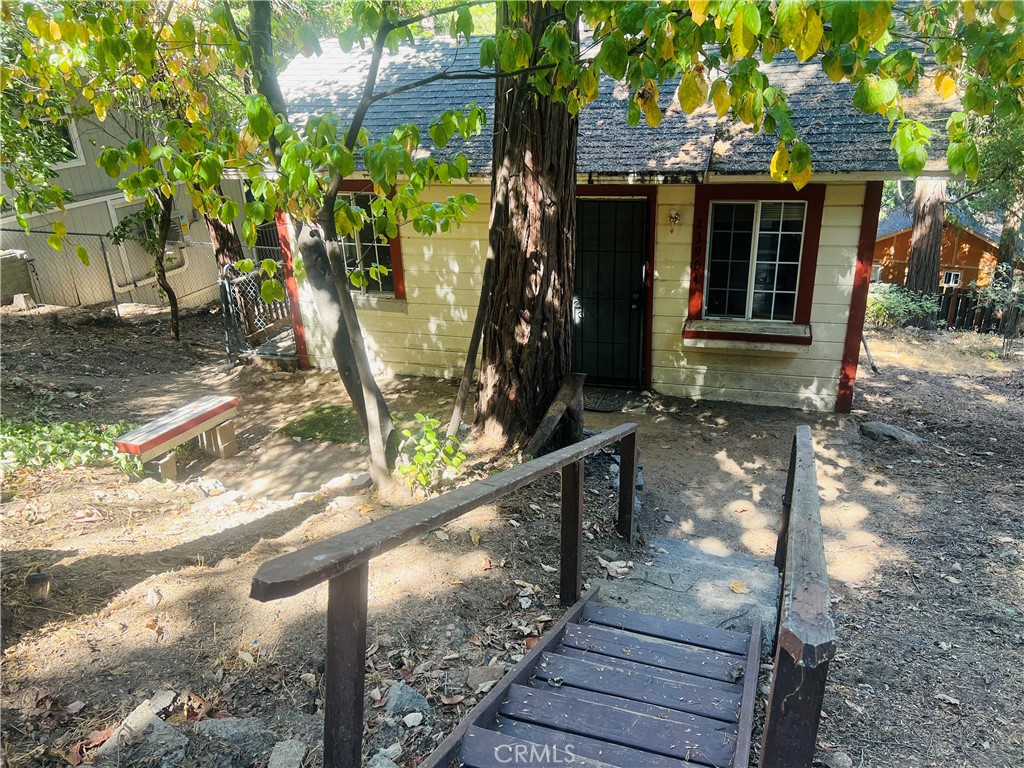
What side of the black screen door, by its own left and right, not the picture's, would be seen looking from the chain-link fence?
right

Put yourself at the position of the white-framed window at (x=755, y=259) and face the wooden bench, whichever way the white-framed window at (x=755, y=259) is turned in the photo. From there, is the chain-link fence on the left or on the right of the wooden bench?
right

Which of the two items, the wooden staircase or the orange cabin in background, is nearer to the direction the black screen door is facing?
the wooden staircase

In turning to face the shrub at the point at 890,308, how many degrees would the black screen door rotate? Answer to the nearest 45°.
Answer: approximately 135° to its left

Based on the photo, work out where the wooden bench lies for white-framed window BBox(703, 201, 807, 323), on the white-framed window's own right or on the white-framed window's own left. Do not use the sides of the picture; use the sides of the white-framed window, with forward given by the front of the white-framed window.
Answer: on the white-framed window's own right

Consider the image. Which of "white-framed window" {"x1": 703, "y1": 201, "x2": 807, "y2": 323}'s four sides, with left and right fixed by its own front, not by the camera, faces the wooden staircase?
front

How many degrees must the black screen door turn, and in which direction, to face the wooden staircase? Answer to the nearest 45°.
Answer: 0° — it already faces it

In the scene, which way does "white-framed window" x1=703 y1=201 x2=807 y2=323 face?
toward the camera

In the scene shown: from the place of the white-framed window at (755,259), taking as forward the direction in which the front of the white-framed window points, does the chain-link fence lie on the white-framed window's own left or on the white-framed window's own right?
on the white-framed window's own right

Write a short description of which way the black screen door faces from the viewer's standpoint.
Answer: facing the viewer

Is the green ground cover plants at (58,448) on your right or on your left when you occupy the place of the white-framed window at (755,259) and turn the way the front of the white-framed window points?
on your right

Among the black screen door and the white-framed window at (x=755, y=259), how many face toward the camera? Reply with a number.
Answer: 2

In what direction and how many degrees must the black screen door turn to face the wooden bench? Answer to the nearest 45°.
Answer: approximately 45° to its right
